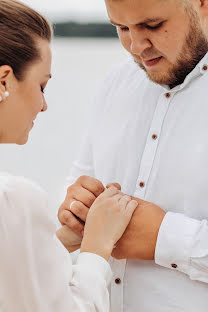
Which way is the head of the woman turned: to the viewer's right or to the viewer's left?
to the viewer's right

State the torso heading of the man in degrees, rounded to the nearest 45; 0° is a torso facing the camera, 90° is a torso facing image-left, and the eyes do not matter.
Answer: approximately 45°

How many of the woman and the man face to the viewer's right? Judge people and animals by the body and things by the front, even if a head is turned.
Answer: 1

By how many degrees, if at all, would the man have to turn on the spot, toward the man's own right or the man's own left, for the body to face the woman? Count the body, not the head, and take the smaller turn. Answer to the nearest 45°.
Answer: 0° — they already face them

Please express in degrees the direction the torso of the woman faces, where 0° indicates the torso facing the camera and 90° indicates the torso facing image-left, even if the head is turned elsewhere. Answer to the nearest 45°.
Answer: approximately 270°

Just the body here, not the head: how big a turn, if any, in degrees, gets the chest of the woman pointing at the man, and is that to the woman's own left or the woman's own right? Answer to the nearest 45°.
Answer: approximately 45° to the woman's own left
